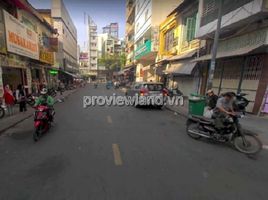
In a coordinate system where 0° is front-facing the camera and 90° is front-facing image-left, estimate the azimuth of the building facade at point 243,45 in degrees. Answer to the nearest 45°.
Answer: approximately 45°

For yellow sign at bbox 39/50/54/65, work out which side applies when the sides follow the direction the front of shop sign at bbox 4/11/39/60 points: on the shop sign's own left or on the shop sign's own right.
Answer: on the shop sign's own left

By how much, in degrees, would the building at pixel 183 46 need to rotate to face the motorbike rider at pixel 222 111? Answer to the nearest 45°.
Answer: approximately 45° to its left

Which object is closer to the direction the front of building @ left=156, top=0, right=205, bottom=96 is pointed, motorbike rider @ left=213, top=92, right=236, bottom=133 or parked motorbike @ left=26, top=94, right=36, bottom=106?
the parked motorbike

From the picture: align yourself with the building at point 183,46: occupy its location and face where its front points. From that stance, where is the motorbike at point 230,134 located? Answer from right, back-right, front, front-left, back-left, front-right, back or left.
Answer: front-left

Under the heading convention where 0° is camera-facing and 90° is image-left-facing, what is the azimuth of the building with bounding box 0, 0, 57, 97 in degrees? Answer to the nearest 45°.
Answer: approximately 315°

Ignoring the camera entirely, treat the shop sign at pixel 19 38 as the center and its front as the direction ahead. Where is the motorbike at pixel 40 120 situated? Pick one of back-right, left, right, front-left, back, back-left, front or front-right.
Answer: front-right

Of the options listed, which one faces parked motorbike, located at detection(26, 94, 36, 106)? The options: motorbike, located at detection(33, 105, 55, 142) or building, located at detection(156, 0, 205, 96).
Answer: the building
